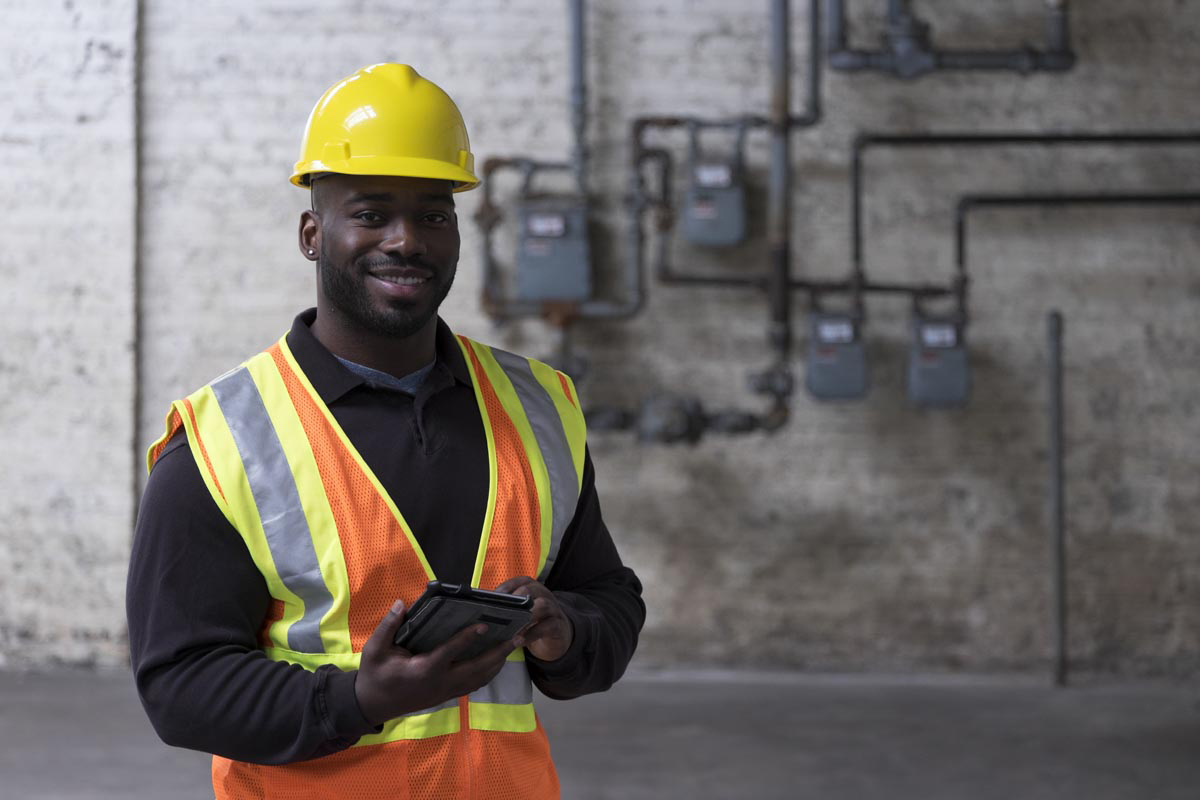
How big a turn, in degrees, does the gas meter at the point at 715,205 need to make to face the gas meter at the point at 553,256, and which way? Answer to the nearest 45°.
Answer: approximately 90° to its right

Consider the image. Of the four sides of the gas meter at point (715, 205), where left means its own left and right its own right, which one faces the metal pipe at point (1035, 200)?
left

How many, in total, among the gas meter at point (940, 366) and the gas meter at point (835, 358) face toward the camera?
2

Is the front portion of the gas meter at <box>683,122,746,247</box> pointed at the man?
yes

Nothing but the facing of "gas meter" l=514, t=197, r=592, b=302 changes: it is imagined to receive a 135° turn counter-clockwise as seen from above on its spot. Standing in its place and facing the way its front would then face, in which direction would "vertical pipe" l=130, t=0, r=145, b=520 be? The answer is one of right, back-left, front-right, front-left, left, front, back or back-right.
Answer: back-left

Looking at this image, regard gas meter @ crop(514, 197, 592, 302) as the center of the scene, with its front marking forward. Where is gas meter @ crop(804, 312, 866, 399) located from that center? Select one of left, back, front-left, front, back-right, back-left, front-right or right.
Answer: left

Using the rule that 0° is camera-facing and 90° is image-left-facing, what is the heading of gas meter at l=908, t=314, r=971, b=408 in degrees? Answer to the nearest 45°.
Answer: approximately 0°

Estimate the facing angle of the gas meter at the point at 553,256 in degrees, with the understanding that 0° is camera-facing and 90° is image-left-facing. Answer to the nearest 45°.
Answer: approximately 0°
